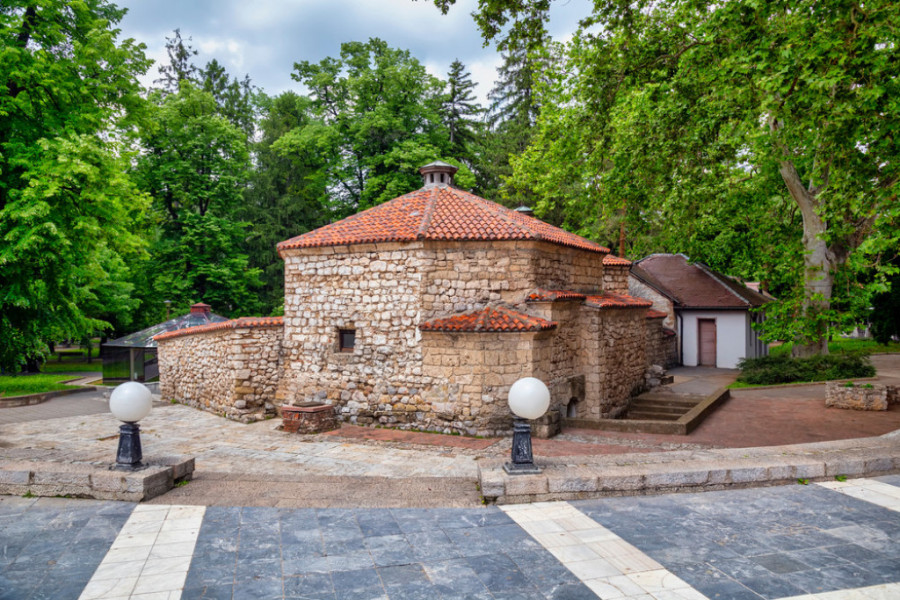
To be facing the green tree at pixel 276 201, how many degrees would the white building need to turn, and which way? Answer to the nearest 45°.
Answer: approximately 90° to its right

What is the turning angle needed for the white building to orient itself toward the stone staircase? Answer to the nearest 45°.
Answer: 0° — it already faces it

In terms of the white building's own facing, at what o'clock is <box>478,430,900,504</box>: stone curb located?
The stone curb is roughly at 12 o'clock from the white building.

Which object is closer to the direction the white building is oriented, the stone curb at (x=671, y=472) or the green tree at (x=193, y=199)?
the stone curb

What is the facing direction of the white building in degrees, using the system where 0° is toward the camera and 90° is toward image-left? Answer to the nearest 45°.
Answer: approximately 0°

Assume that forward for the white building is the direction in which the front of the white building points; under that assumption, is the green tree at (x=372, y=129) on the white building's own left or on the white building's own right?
on the white building's own right

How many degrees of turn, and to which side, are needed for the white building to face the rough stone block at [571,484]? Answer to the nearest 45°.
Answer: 0° — it already faces it
